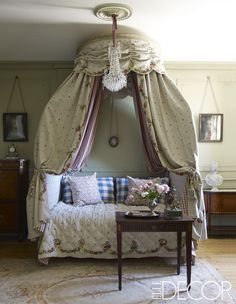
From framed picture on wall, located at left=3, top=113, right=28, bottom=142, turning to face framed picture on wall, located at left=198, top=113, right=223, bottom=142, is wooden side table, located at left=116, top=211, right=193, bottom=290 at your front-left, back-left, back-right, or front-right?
front-right

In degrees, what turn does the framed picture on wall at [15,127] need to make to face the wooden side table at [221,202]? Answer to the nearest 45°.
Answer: approximately 90° to its left

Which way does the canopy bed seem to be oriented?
toward the camera

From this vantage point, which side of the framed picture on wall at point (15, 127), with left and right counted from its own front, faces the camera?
front

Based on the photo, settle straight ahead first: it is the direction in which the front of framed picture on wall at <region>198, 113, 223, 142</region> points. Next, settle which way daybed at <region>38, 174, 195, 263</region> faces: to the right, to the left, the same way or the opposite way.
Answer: the same way

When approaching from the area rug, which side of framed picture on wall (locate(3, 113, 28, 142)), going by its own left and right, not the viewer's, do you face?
front

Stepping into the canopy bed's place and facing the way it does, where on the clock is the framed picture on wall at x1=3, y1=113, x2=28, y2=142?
The framed picture on wall is roughly at 4 o'clock from the canopy bed.

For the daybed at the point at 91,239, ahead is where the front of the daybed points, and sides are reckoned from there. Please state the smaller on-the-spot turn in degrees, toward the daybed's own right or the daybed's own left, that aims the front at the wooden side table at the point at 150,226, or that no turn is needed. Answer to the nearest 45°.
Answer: approximately 45° to the daybed's own left

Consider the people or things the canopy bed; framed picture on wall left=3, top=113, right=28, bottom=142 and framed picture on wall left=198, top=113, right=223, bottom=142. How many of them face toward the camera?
3

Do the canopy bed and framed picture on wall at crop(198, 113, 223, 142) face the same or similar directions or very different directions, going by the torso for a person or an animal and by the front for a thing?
same or similar directions
